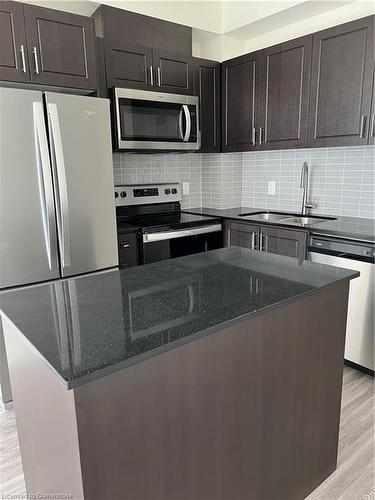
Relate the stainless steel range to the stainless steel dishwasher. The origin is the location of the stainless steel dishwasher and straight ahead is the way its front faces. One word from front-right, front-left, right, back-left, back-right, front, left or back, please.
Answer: front-right

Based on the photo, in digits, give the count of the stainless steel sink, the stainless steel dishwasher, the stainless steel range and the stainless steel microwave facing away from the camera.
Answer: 0

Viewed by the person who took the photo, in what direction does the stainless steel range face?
facing the viewer and to the right of the viewer

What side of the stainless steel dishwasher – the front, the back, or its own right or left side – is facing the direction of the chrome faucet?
right

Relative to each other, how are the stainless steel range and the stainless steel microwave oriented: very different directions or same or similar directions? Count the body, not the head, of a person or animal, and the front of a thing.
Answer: same or similar directions

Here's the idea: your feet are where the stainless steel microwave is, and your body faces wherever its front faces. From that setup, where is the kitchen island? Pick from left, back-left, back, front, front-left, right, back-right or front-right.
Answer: front-right

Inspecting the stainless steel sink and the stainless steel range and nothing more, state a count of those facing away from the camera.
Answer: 0

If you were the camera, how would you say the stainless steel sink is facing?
facing the viewer and to the left of the viewer

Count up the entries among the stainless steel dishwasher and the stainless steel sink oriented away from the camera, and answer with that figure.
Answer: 0

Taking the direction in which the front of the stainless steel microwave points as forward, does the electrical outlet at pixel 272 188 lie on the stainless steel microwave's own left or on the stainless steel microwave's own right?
on the stainless steel microwave's own left

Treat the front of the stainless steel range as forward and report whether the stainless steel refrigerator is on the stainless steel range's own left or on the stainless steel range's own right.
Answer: on the stainless steel range's own right

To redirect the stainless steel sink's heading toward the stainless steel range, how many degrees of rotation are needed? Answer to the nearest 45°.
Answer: approximately 45° to its right

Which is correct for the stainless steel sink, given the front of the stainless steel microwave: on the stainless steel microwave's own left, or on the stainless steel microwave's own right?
on the stainless steel microwave's own left
